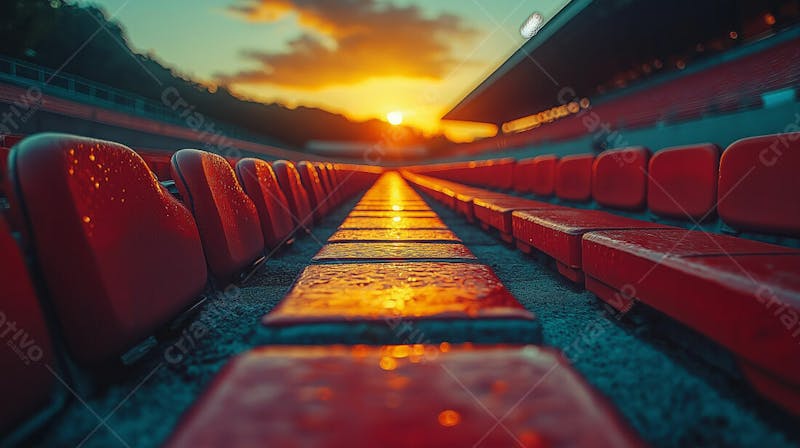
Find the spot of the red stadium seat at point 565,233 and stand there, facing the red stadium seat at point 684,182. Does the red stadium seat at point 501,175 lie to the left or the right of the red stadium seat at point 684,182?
left

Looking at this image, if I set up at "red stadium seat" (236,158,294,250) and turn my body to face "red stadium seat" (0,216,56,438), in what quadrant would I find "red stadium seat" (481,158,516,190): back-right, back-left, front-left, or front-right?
back-left

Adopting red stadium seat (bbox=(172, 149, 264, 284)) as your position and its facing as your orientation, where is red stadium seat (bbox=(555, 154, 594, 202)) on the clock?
red stadium seat (bbox=(555, 154, 594, 202)) is roughly at 10 o'clock from red stadium seat (bbox=(172, 149, 264, 284)).

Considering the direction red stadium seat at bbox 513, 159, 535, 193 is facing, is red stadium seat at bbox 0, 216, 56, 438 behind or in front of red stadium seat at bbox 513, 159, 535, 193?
in front

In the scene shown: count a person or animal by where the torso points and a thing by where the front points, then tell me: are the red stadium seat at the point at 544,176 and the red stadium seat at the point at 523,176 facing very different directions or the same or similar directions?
same or similar directions

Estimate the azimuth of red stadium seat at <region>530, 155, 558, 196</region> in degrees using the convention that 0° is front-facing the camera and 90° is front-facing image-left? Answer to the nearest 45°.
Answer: approximately 45°

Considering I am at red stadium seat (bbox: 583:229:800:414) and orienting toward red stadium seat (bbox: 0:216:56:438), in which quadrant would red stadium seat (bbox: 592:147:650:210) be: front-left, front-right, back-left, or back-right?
back-right

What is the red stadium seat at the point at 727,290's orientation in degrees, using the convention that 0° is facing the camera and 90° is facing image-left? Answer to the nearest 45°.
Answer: approximately 45°

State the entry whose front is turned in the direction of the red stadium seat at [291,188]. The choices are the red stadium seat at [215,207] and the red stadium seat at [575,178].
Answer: the red stadium seat at [575,178]

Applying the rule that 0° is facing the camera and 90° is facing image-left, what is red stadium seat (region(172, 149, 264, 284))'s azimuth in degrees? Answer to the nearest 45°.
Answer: approximately 315°

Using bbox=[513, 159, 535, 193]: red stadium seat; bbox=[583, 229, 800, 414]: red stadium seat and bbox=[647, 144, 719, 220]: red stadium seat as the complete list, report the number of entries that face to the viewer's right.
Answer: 0

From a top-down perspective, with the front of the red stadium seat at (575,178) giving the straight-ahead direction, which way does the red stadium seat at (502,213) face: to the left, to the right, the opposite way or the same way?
the same way

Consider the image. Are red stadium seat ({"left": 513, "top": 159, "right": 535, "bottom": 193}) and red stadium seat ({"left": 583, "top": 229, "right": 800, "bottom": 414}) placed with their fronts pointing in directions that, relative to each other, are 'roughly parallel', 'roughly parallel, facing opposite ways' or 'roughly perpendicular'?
roughly parallel

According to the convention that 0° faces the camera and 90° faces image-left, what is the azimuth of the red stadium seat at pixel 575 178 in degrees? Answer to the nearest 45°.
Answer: approximately 45°

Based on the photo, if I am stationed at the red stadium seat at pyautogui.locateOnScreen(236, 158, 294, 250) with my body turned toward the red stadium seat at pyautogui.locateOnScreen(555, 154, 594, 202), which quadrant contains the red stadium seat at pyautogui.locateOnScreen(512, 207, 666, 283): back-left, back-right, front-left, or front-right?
front-right

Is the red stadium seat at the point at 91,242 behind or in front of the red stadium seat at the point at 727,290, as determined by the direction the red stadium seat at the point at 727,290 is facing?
in front

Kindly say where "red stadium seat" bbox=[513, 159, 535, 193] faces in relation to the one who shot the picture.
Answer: facing the viewer and to the left of the viewer

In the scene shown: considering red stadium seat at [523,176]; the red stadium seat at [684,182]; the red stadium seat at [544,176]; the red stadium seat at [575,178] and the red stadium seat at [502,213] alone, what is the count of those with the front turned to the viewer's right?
0

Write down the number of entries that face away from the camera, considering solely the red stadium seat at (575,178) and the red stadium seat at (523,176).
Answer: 0

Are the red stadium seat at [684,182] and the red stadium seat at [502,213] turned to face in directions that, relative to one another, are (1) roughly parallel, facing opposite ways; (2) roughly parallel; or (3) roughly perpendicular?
roughly parallel

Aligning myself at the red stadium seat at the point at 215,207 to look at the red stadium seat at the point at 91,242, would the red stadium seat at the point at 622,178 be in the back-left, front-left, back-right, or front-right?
back-left

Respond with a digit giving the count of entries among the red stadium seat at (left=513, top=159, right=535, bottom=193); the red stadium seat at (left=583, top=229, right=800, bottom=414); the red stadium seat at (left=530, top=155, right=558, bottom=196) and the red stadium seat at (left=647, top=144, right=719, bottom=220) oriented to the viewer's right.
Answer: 0

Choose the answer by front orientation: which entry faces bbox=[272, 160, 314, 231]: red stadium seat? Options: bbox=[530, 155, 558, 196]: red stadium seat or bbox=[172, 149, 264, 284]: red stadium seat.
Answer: bbox=[530, 155, 558, 196]: red stadium seat

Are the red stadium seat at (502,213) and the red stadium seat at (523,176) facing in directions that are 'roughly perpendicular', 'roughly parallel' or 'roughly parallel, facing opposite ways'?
roughly parallel
